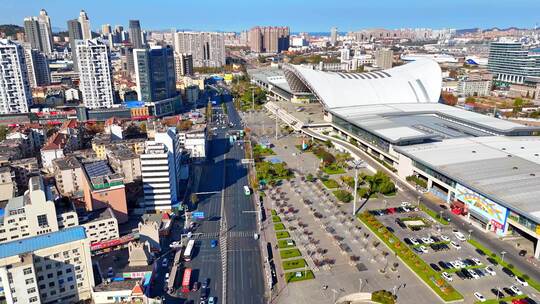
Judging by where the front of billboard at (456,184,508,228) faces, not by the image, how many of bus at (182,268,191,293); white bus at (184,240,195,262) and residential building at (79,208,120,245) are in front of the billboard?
3

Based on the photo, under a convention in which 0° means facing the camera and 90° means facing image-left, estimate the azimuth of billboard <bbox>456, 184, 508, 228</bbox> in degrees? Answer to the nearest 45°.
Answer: approximately 45°

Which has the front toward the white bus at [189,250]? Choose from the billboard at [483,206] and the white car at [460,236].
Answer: the billboard

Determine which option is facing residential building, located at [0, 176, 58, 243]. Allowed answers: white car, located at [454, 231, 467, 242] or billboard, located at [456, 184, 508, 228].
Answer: the billboard

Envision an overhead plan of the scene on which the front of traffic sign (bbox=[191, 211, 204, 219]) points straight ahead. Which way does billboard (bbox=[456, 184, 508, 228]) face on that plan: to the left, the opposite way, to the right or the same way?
to the right
